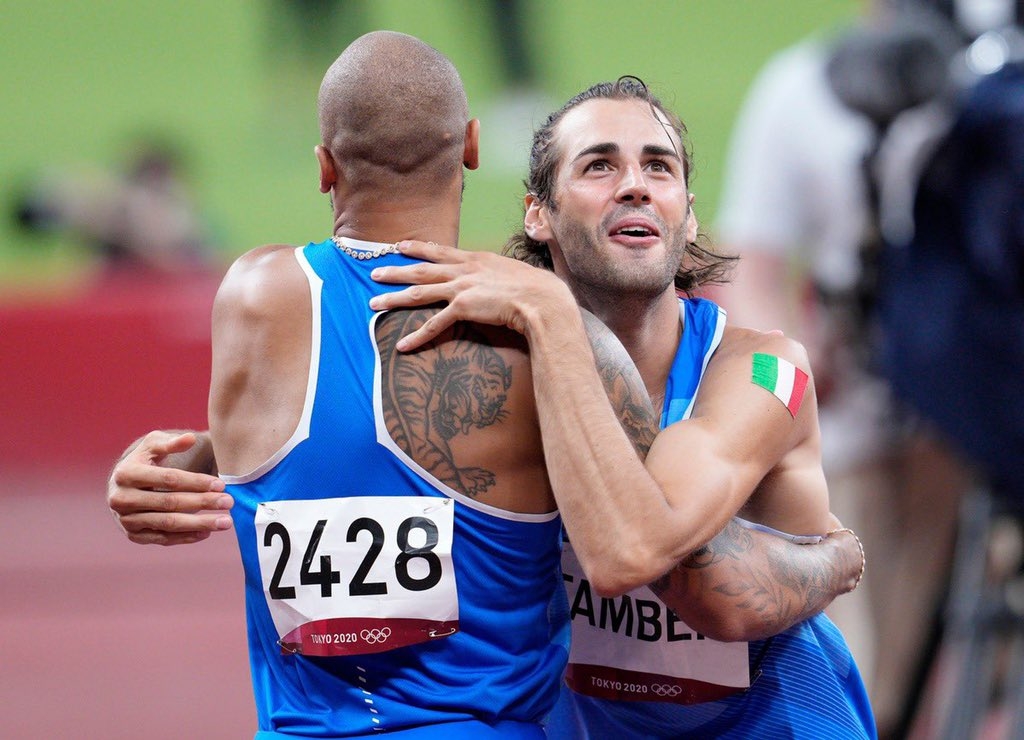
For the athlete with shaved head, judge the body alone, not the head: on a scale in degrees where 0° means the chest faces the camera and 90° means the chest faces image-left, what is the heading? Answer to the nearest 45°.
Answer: approximately 180°

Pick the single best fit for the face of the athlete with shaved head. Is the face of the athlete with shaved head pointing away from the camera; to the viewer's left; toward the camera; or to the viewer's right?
away from the camera

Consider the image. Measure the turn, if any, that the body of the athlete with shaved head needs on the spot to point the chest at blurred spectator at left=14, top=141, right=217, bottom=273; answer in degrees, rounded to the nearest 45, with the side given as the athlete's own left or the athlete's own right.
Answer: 0° — they already face them

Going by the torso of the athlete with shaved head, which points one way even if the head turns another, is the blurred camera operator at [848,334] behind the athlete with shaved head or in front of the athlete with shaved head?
in front
